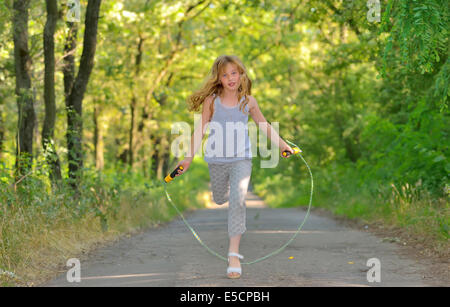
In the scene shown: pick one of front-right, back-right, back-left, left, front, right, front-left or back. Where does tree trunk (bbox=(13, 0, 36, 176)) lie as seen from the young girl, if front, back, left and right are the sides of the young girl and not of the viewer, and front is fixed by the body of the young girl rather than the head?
back-right

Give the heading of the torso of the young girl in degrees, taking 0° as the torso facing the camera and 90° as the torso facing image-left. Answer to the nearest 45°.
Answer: approximately 0°

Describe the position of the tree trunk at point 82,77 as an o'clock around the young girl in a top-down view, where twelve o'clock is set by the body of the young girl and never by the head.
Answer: The tree trunk is roughly at 5 o'clock from the young girl.

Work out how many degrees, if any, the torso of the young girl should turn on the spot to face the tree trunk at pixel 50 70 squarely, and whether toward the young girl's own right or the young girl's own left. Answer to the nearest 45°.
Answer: approximately 135° to the young girl's own right
